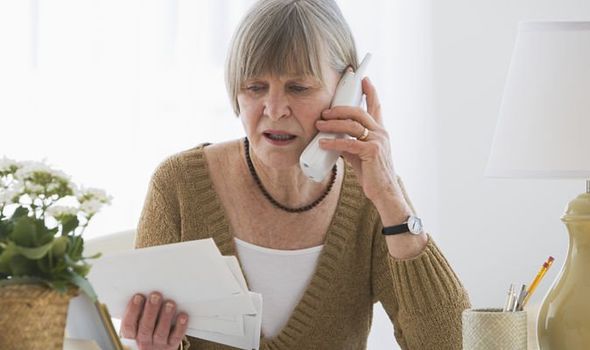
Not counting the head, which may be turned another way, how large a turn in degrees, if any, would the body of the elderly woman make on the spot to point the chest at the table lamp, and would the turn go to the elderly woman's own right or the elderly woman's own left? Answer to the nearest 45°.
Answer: approximately 45° to the elderly woman's own left

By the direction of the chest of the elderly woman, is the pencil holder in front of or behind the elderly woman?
in front

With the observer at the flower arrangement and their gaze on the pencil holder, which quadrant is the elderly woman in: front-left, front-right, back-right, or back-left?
front-left

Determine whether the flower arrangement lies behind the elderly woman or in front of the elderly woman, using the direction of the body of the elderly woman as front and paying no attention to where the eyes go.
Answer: in front

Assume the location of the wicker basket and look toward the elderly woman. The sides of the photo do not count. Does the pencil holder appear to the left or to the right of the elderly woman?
right

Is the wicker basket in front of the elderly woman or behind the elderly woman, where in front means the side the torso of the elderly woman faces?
in front

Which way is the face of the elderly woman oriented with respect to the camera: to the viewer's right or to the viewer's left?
to the viewer's left

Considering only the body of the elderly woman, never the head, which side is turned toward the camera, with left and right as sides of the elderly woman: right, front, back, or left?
front
